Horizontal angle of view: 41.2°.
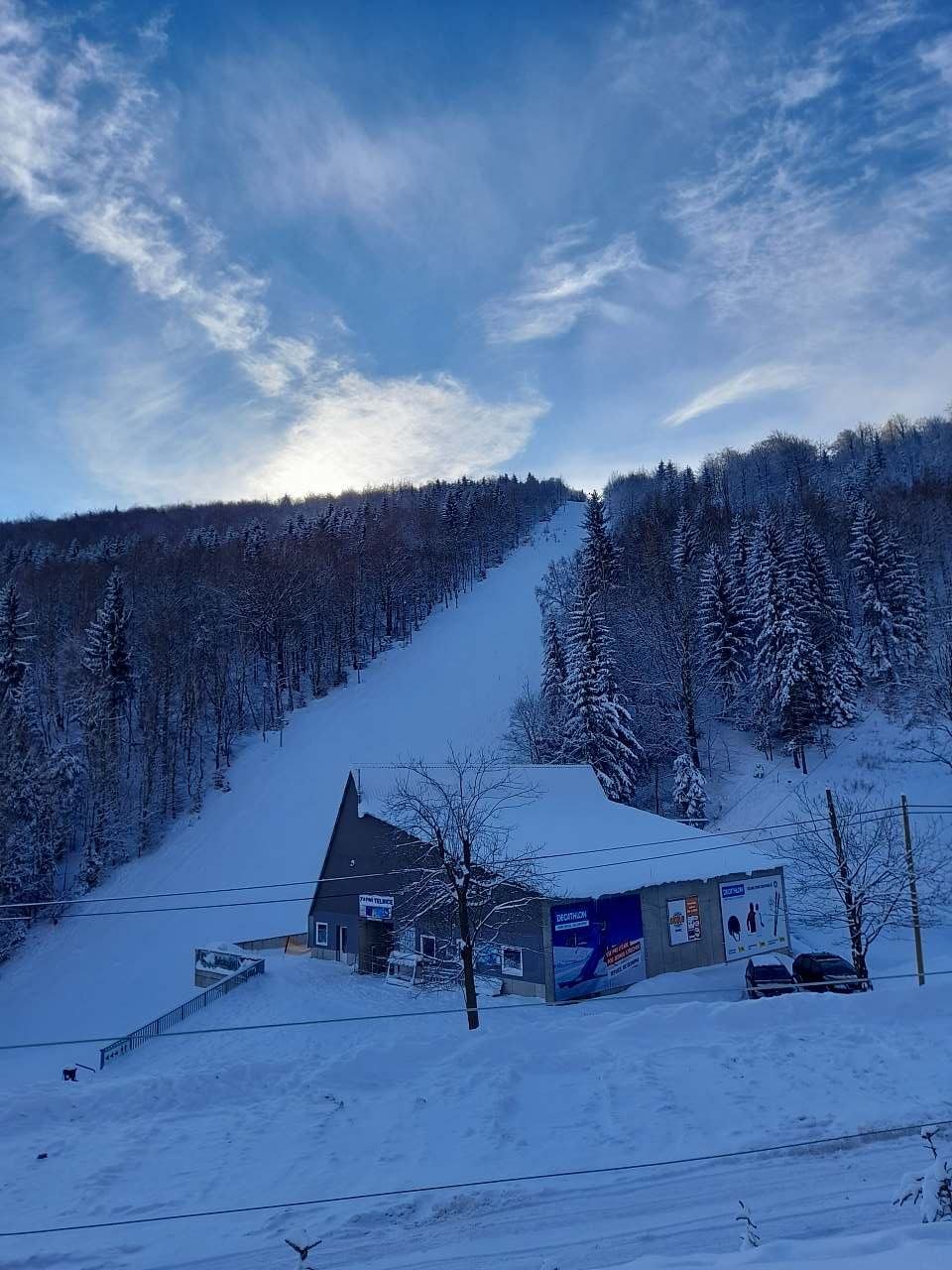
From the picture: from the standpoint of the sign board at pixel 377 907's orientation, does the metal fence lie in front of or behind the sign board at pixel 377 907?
in front

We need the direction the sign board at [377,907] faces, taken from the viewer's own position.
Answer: facing the viewer and to the left of the viewer

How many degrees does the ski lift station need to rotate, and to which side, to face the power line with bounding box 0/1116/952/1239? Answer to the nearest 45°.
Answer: approximately 45° to its left

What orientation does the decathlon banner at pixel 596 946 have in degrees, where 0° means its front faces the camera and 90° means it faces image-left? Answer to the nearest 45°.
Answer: approximately 315°

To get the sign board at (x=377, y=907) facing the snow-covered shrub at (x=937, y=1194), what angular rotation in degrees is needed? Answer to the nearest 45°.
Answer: approximately 45° to its left

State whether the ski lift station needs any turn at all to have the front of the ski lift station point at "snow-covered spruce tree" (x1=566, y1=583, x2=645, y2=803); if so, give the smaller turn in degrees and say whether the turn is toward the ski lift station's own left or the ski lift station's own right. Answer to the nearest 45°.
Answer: approximately 135° to the ski lift station's own right

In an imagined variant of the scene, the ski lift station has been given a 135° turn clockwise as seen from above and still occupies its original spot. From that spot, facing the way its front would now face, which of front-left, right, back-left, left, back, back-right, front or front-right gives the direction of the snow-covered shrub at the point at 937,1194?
back

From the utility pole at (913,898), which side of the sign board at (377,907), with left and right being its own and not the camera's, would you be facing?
left

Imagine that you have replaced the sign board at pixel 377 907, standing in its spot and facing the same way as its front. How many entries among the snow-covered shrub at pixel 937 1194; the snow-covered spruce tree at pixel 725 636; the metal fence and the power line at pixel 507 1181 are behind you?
1

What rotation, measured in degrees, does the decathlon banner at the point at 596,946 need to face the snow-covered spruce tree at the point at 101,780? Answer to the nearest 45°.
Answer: approximately 180°

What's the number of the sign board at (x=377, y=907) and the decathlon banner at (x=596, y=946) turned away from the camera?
0
